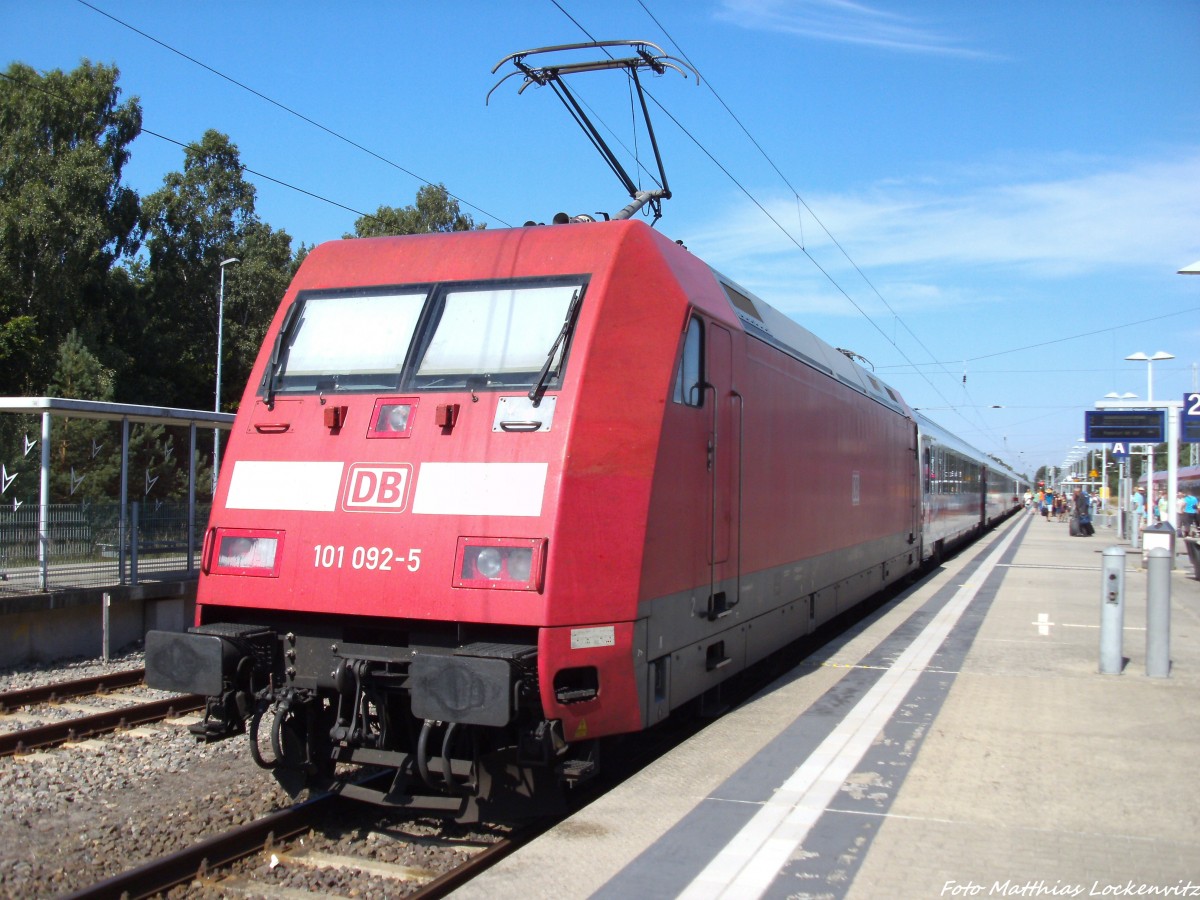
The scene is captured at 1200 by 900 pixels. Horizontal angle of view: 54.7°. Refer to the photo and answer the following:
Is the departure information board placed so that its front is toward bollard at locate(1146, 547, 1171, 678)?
yes

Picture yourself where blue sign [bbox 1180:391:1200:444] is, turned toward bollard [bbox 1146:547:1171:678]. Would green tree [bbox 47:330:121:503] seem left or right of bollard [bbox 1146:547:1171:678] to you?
right

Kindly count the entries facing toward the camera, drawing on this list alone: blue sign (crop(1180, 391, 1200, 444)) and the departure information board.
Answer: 2

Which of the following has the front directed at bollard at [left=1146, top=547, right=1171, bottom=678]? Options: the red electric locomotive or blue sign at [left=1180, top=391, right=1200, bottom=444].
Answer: the blue sign

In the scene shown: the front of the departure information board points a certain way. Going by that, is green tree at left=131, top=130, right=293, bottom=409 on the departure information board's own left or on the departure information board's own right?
on the departure information board's own right
